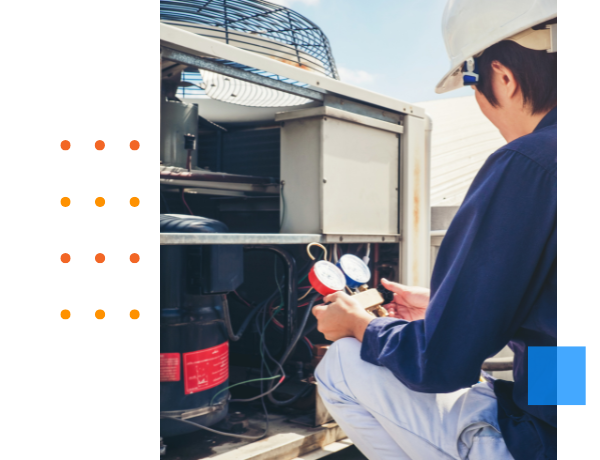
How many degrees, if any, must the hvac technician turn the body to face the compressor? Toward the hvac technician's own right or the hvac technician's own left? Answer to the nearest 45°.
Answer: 0° — they already face it

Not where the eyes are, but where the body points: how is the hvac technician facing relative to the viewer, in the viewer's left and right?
facing away from the viewer and to the left of the viewer

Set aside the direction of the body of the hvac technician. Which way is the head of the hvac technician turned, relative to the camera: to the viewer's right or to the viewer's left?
to the viewer's left
